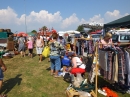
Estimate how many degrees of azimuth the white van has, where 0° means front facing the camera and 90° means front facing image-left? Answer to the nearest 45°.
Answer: approximately 45°

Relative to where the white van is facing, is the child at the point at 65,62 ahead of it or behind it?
ahead
